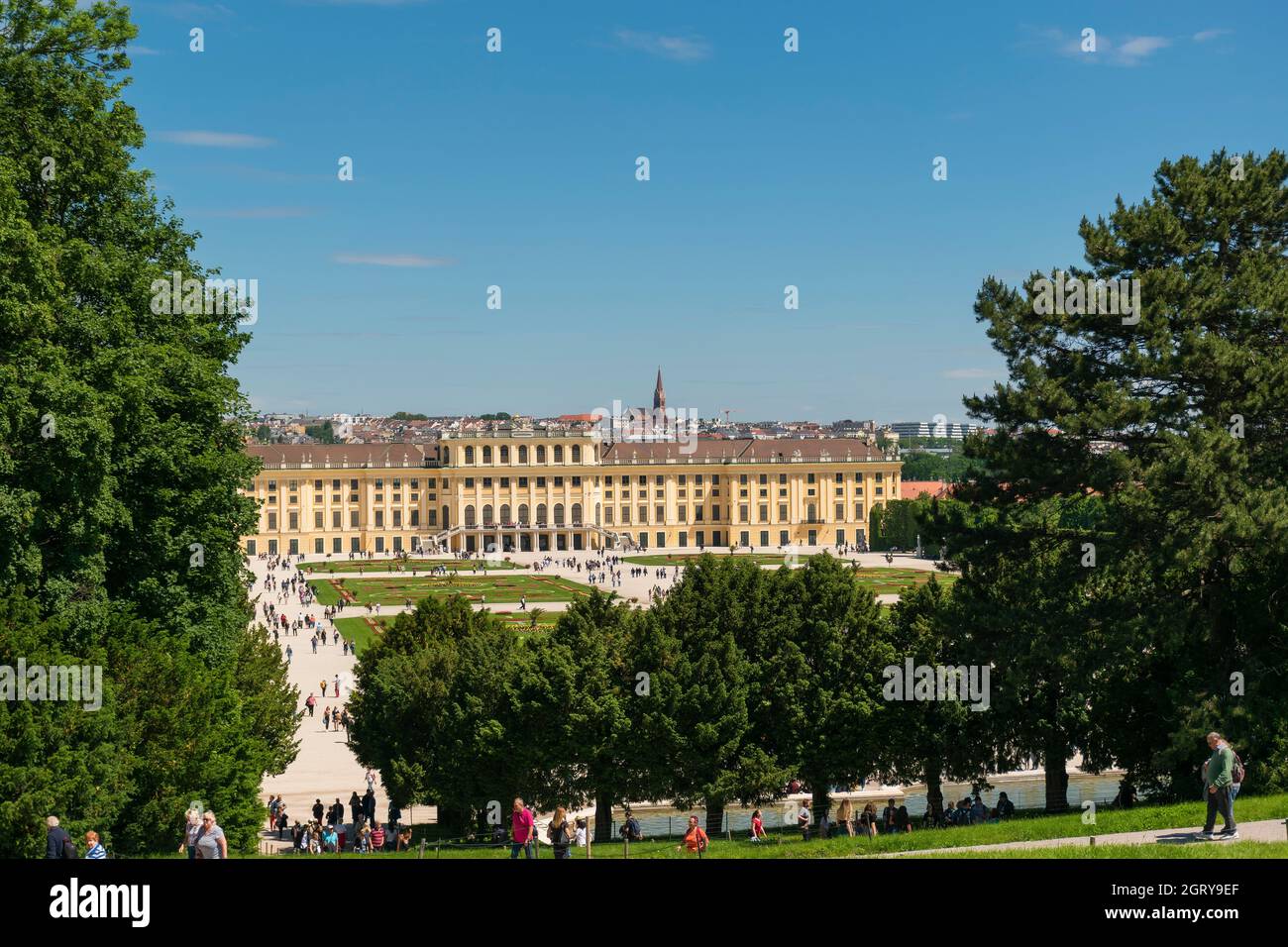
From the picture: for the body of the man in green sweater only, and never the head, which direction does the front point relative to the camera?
to the viewer's left

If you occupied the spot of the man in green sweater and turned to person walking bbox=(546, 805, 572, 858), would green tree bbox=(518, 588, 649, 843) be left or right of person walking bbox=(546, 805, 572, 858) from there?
right

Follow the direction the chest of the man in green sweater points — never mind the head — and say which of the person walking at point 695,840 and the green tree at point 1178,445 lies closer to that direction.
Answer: the person walking

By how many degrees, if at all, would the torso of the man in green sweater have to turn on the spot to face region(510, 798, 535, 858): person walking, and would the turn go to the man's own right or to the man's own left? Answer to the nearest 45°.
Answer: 0° — they already face them

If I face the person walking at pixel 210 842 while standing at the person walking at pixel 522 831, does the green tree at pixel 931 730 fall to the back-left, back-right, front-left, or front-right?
back-right

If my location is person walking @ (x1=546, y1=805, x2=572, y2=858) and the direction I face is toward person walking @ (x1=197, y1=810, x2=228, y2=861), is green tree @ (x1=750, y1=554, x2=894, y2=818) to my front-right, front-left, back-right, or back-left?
back-right
